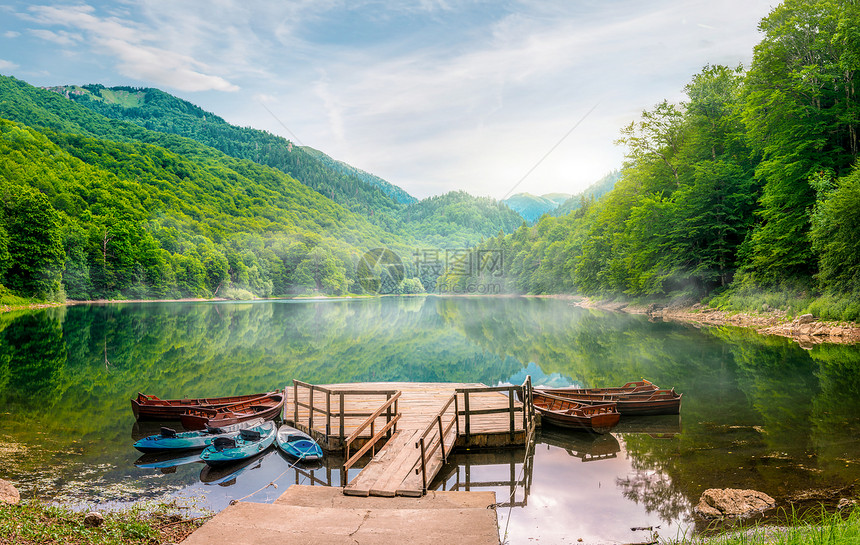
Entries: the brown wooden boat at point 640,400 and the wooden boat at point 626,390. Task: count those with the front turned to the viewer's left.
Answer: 2

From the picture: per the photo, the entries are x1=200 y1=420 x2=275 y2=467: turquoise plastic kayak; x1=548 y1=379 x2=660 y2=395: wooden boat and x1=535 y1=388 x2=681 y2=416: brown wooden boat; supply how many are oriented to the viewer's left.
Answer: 2

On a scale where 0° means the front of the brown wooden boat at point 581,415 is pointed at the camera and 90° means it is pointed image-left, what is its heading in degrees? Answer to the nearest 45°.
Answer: approximately 135°

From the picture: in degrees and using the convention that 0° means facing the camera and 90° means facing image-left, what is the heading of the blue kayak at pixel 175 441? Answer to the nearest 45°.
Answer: approximately 225°

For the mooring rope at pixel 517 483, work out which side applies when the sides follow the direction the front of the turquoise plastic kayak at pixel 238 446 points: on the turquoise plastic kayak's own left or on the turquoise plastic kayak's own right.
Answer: on the turquoise plastic kayak's own right

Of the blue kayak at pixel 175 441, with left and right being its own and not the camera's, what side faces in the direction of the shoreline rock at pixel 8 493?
back

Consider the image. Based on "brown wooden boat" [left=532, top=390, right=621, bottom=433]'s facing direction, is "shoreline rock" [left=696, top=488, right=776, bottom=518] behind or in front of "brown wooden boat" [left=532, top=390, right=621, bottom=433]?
behind

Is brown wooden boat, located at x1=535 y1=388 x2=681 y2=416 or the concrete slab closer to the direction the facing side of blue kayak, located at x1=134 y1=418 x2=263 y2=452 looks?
the brown wooden boat

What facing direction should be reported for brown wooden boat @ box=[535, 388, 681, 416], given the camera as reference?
facing to the left of the viewer
